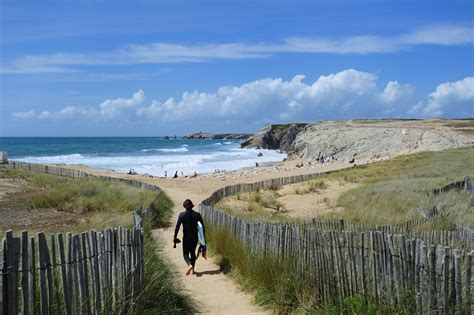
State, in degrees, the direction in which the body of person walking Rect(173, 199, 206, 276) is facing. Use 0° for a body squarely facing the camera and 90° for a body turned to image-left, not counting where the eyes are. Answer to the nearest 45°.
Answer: approximately 180°
